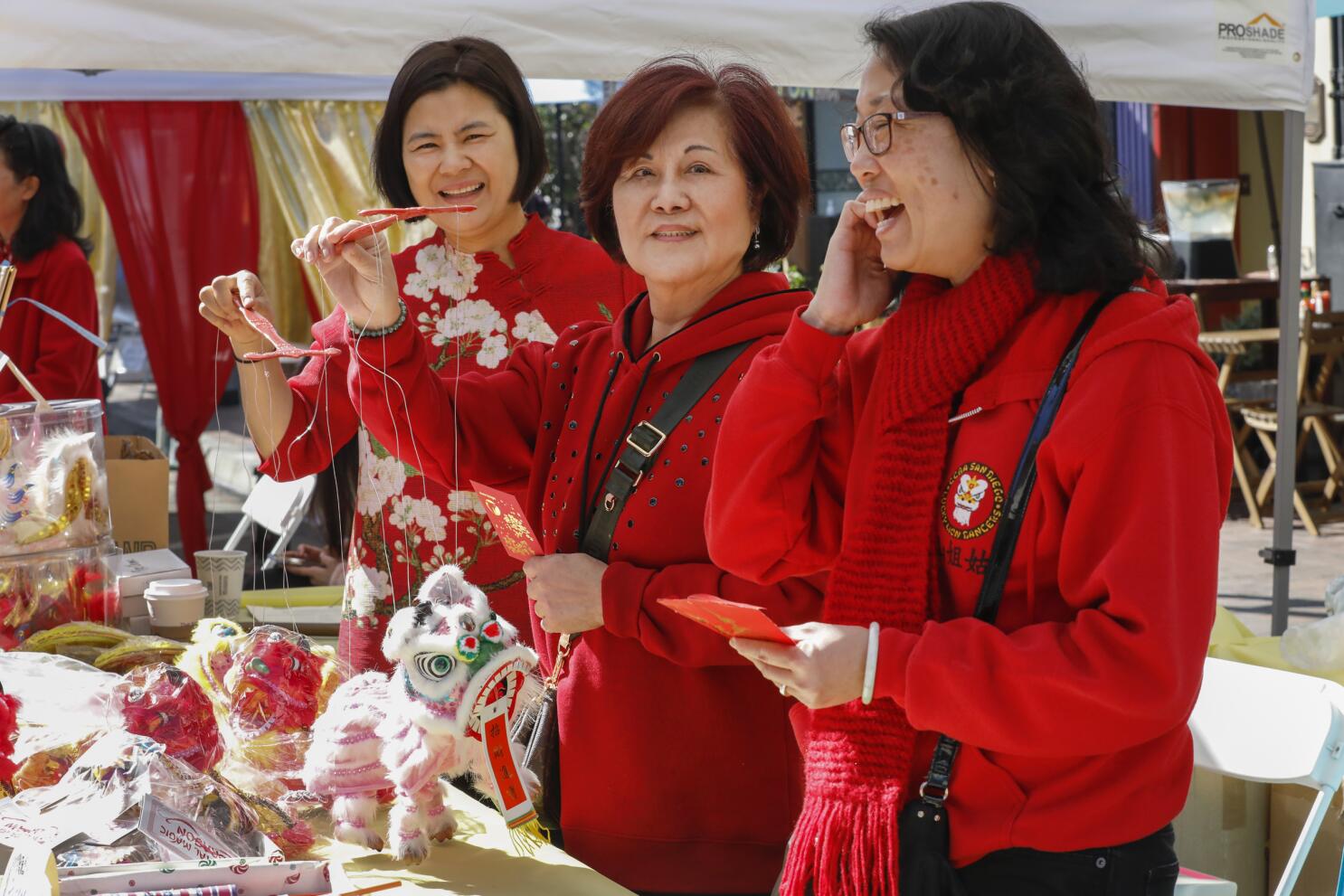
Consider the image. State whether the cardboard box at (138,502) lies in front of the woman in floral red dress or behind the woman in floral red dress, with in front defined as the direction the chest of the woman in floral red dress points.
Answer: behind

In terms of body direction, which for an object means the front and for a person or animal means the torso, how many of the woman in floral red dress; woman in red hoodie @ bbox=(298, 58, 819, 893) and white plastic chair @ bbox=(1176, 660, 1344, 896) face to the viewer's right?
0

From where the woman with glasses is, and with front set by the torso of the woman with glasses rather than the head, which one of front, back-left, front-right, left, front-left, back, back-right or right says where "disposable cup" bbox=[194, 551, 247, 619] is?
right

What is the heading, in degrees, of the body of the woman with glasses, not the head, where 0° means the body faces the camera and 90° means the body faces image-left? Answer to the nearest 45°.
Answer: approximately 45°

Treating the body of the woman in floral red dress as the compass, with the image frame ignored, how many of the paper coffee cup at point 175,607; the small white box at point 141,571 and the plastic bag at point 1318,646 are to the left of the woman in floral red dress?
1

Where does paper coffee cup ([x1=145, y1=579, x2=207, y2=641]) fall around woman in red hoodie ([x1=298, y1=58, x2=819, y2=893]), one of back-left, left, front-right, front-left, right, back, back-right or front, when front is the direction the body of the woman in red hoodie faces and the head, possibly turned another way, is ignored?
right

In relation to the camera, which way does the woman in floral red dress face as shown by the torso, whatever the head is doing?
toward the camera

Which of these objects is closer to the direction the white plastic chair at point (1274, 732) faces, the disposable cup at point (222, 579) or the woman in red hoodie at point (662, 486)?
the woman in red hoodie

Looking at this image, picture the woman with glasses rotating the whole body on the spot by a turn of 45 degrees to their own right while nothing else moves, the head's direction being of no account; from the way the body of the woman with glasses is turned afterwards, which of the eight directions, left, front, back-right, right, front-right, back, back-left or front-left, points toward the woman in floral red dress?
front-right

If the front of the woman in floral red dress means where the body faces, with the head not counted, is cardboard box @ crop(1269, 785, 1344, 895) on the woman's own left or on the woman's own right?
on the woman's own left
